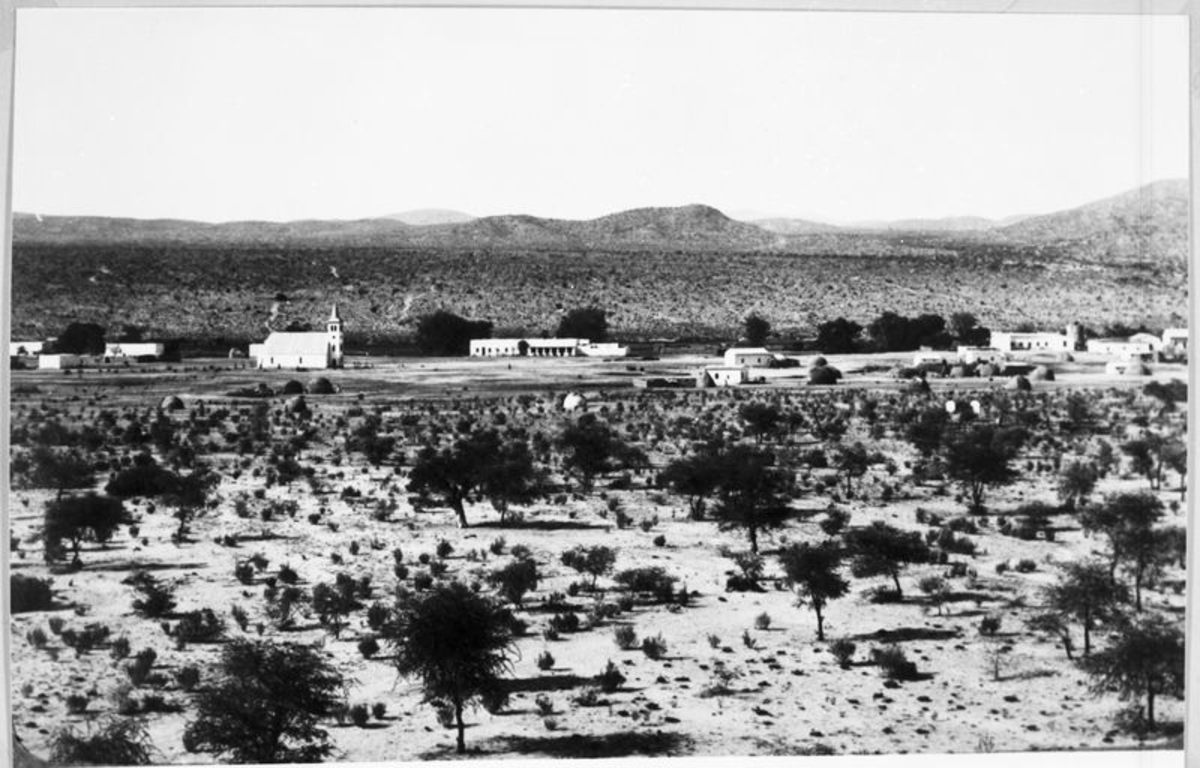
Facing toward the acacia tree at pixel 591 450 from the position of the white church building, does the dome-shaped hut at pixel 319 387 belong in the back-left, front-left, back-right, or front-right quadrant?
front-right

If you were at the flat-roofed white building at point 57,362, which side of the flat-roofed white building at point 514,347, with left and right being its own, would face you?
right

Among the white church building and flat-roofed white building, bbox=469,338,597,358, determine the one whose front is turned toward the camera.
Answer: the flat-roofed white building

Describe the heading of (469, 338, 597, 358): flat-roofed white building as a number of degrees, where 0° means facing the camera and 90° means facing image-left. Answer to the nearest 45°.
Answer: approximately 0°

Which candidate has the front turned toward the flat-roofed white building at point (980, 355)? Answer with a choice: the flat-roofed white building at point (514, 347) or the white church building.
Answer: the white church building

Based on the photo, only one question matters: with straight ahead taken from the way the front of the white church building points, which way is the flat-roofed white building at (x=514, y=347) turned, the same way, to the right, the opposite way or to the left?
to the right

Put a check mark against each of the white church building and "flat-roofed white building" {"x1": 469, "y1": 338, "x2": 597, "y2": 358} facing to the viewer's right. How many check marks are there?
1

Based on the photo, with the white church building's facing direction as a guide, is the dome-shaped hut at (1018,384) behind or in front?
in front

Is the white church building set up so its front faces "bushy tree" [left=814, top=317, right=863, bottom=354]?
yes

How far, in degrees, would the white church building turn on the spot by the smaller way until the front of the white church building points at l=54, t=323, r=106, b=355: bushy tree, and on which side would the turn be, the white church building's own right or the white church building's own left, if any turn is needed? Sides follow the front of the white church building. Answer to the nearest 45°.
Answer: approximately 180°

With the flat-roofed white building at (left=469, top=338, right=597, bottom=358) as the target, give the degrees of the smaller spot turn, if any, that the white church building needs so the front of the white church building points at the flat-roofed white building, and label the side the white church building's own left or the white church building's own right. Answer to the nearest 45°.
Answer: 0° — it already faces it

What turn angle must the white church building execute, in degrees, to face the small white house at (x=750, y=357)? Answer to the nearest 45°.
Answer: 0° — it already faces it

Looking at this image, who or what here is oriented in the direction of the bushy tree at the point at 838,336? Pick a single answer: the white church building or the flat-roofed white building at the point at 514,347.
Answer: the white church building

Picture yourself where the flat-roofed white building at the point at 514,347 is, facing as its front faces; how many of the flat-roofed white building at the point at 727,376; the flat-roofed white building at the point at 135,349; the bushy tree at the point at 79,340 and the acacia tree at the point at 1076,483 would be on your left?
2

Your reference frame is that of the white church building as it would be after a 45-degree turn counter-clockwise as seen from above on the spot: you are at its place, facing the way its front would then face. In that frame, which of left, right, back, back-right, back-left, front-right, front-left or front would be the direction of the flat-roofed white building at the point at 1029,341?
front-right

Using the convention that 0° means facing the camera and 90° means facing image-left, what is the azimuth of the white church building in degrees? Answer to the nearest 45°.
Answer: approximately 270°

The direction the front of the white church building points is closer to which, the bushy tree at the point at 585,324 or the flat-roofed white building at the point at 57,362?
the bushy tree
